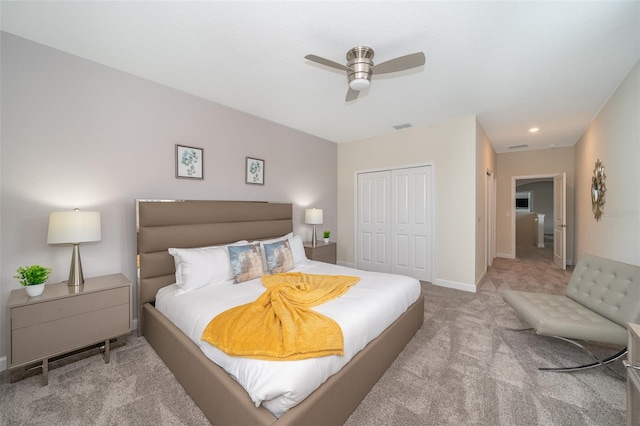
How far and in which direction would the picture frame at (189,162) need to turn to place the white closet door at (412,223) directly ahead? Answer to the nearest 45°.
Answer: approximately 45° to its left

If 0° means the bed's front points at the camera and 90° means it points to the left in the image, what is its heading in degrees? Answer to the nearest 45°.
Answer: approximately 315°

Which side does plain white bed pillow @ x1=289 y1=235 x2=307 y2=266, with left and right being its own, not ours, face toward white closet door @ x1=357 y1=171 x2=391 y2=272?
left

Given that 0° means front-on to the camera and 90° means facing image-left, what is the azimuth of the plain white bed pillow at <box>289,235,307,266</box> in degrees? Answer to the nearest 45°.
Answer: approximately 315°

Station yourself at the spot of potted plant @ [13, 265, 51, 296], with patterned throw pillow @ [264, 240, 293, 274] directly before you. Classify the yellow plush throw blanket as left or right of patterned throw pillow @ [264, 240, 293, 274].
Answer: right

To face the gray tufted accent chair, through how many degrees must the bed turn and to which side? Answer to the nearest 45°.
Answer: approximately 45° to its left
